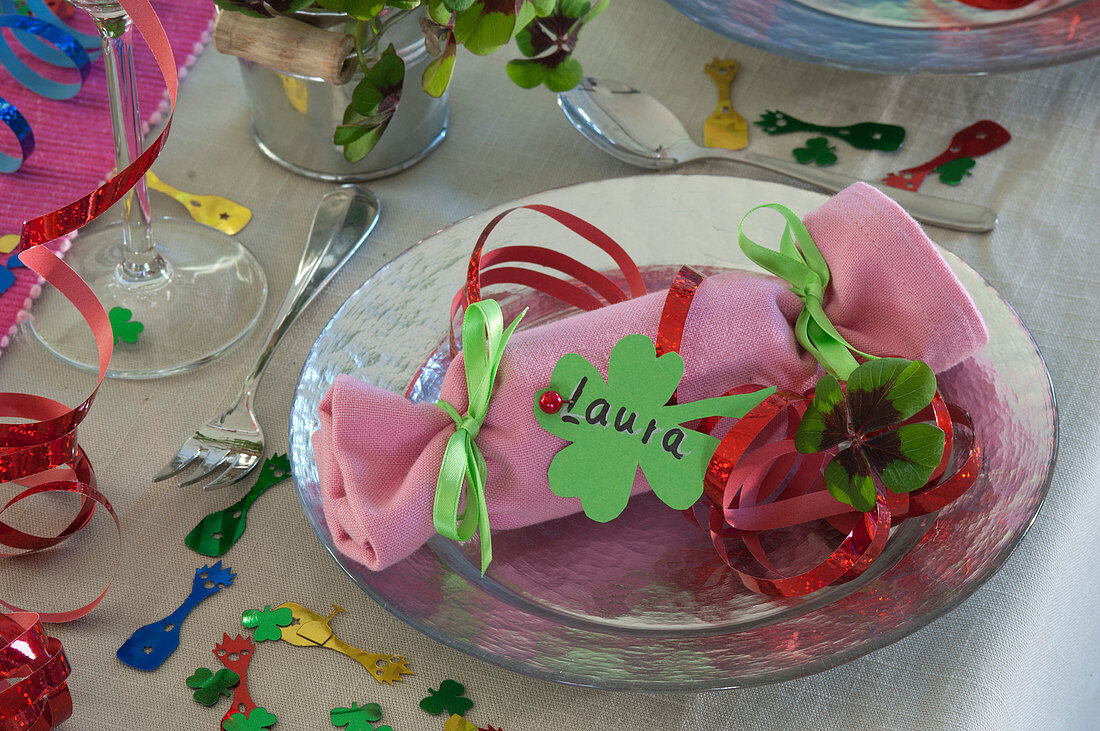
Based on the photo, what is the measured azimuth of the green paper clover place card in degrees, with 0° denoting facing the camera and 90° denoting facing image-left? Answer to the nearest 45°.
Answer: approximately 0°
